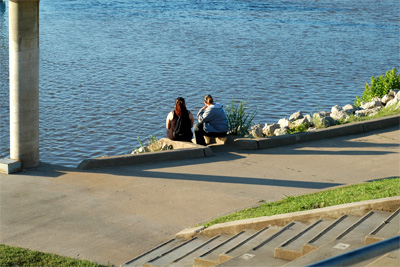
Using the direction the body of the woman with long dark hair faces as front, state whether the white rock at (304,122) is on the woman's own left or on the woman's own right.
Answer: on the woman's own right

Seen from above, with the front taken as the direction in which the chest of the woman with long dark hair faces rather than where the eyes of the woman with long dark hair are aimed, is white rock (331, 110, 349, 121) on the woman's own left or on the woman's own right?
on the woman's own right

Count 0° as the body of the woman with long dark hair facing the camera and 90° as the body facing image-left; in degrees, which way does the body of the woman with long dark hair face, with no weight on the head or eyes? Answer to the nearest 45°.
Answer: approximately 180°

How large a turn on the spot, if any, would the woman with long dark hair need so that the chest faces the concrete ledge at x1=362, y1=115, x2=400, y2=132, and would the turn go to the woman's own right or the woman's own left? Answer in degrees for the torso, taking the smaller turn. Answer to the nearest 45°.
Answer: approximately 90° to the woman's own right

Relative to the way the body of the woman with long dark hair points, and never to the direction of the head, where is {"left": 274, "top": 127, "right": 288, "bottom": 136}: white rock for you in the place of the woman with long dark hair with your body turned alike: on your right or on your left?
on your right

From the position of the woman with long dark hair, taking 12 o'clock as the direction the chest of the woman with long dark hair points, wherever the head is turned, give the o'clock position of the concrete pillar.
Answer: The concrete pillar is roughly at 8 o'clock from the woman with long dark hair.

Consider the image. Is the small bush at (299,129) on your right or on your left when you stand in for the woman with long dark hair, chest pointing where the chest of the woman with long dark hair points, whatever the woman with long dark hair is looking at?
on your right

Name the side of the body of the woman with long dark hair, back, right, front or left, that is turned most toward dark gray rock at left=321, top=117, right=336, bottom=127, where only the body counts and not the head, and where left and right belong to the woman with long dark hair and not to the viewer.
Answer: right

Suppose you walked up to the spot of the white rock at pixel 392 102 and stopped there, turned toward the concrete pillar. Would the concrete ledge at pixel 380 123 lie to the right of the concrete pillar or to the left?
left

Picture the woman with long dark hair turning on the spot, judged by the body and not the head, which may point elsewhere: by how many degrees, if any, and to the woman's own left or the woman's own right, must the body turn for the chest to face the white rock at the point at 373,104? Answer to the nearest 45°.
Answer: approximately 45° to the woman's own right
